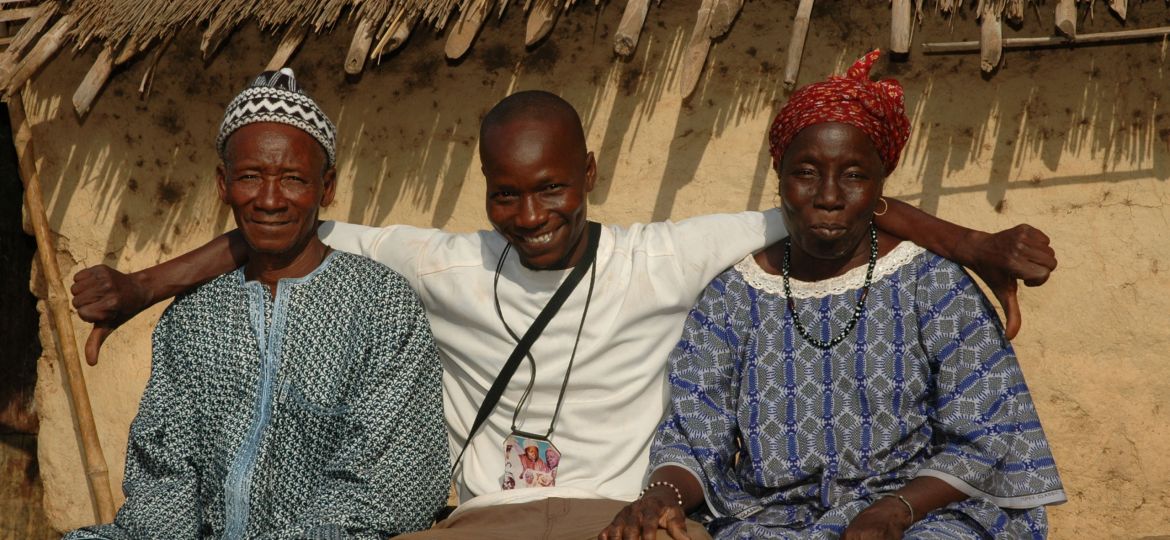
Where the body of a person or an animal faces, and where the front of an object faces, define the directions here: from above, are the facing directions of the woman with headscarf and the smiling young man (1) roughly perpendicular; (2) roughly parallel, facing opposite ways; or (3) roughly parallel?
roughly parallel

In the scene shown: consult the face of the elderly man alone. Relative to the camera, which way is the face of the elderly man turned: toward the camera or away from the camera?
toward the camera

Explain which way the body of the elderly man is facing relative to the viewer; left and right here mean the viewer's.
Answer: facing the viewer

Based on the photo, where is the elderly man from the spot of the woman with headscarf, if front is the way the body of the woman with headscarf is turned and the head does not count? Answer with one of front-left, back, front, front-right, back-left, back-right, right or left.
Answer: right

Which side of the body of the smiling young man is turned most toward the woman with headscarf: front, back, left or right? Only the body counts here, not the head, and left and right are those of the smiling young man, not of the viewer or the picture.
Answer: left

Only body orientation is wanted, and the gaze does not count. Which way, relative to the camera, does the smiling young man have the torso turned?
toward the camera

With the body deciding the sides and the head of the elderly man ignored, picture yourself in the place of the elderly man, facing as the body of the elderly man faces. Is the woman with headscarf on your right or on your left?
on your left

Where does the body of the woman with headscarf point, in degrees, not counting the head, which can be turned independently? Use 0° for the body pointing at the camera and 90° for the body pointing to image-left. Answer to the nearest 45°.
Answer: approximately 0°

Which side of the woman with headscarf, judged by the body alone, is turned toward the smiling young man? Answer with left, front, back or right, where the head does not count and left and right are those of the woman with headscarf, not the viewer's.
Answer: right

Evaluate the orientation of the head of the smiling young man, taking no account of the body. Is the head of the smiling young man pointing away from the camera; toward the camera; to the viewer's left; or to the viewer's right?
toward the camera

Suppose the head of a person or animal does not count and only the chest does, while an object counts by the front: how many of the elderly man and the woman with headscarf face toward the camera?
2
